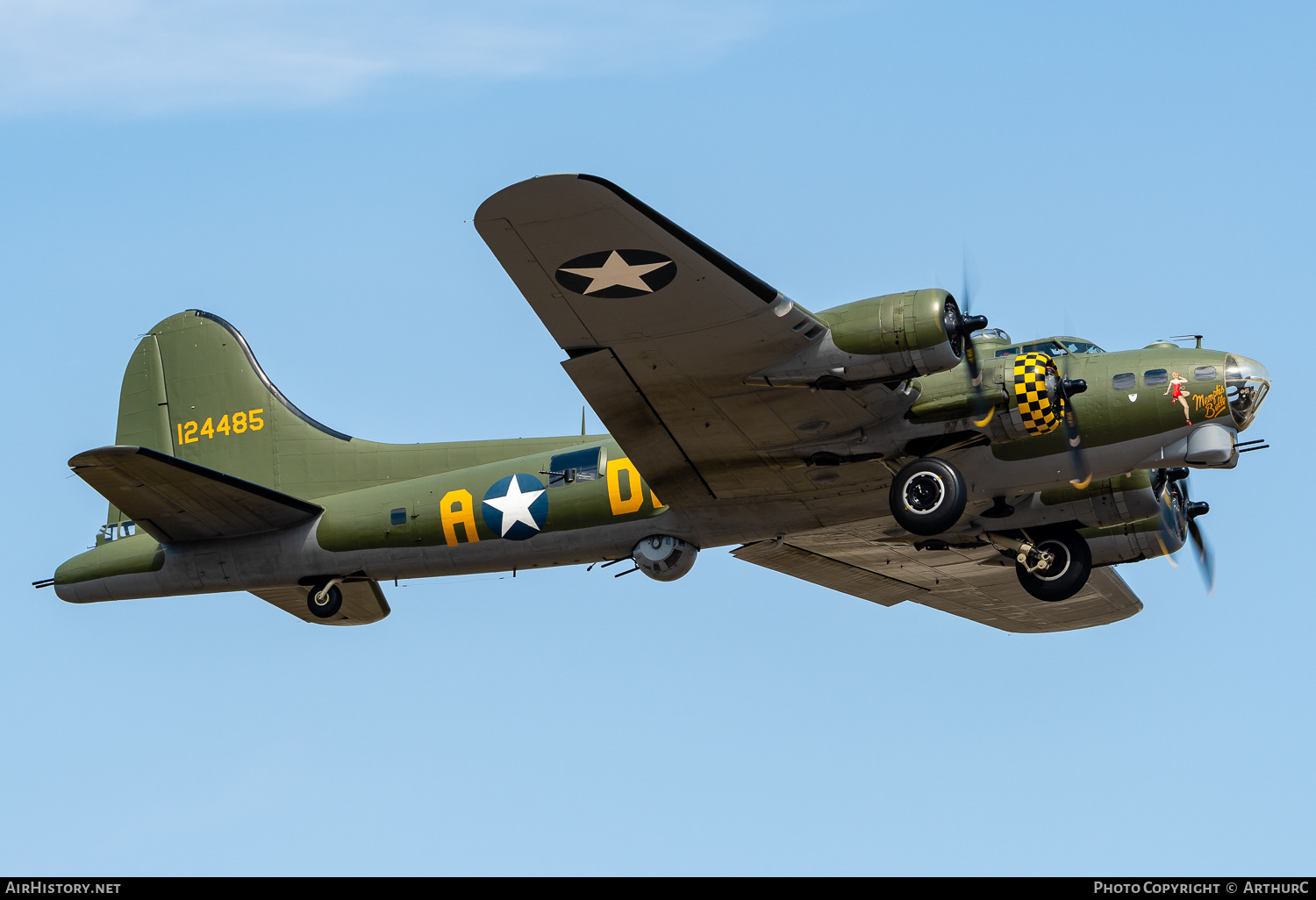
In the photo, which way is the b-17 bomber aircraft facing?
to the viewer's right
